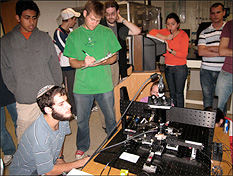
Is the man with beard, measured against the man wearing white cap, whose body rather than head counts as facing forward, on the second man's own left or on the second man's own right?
on the second man's own right

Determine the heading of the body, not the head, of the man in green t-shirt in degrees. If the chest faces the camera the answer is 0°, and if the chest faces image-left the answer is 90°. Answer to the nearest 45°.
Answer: approximately 0°

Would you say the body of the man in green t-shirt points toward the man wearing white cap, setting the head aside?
no

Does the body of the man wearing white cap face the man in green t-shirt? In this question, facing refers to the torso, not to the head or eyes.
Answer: no
